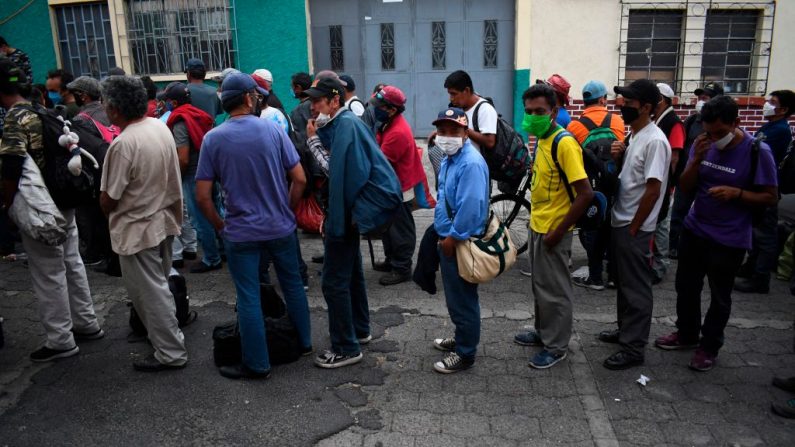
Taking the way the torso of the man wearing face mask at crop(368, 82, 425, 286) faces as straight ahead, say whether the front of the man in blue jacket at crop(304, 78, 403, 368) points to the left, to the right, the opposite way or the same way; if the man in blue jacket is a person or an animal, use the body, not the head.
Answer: the same way

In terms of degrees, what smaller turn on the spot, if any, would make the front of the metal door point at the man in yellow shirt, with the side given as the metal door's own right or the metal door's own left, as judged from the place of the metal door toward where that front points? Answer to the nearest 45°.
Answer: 0° — it already faces them

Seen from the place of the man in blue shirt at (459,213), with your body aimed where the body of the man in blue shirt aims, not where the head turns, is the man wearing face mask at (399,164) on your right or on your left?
on your right

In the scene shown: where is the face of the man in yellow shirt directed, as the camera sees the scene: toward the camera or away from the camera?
toward the camera

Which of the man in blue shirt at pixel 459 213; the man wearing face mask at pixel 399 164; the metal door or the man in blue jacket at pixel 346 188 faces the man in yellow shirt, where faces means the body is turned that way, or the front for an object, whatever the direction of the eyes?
the metal door

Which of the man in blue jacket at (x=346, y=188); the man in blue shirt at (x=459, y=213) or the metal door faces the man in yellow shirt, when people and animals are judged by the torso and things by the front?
the metal door

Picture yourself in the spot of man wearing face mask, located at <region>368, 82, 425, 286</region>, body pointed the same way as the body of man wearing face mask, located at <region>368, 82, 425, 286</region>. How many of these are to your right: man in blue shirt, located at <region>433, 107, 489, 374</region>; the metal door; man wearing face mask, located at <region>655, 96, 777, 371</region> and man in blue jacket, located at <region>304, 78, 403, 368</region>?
1

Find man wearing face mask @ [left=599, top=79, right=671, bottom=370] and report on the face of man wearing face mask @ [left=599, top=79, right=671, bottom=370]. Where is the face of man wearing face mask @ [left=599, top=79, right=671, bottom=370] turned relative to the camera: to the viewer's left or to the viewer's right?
to the viewer's left

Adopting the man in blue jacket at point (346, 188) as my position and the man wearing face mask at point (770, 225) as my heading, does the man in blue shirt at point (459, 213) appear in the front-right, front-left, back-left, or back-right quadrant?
front-right

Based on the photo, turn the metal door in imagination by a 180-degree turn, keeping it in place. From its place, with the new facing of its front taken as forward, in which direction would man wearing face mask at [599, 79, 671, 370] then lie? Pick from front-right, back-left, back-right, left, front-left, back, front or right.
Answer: back

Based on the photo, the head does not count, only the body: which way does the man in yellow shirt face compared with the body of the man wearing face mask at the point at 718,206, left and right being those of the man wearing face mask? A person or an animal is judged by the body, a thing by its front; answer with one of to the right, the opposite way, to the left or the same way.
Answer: the same way

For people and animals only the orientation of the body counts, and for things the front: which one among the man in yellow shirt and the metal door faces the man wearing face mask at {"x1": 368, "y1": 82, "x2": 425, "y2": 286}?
the metal door

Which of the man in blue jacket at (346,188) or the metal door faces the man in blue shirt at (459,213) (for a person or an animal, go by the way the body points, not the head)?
the metal door

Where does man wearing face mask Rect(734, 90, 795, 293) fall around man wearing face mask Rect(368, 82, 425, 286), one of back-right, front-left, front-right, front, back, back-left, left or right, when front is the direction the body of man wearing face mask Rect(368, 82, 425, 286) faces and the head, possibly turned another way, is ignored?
back

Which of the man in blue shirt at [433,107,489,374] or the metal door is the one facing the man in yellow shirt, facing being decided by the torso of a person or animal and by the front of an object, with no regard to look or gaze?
the metal door
